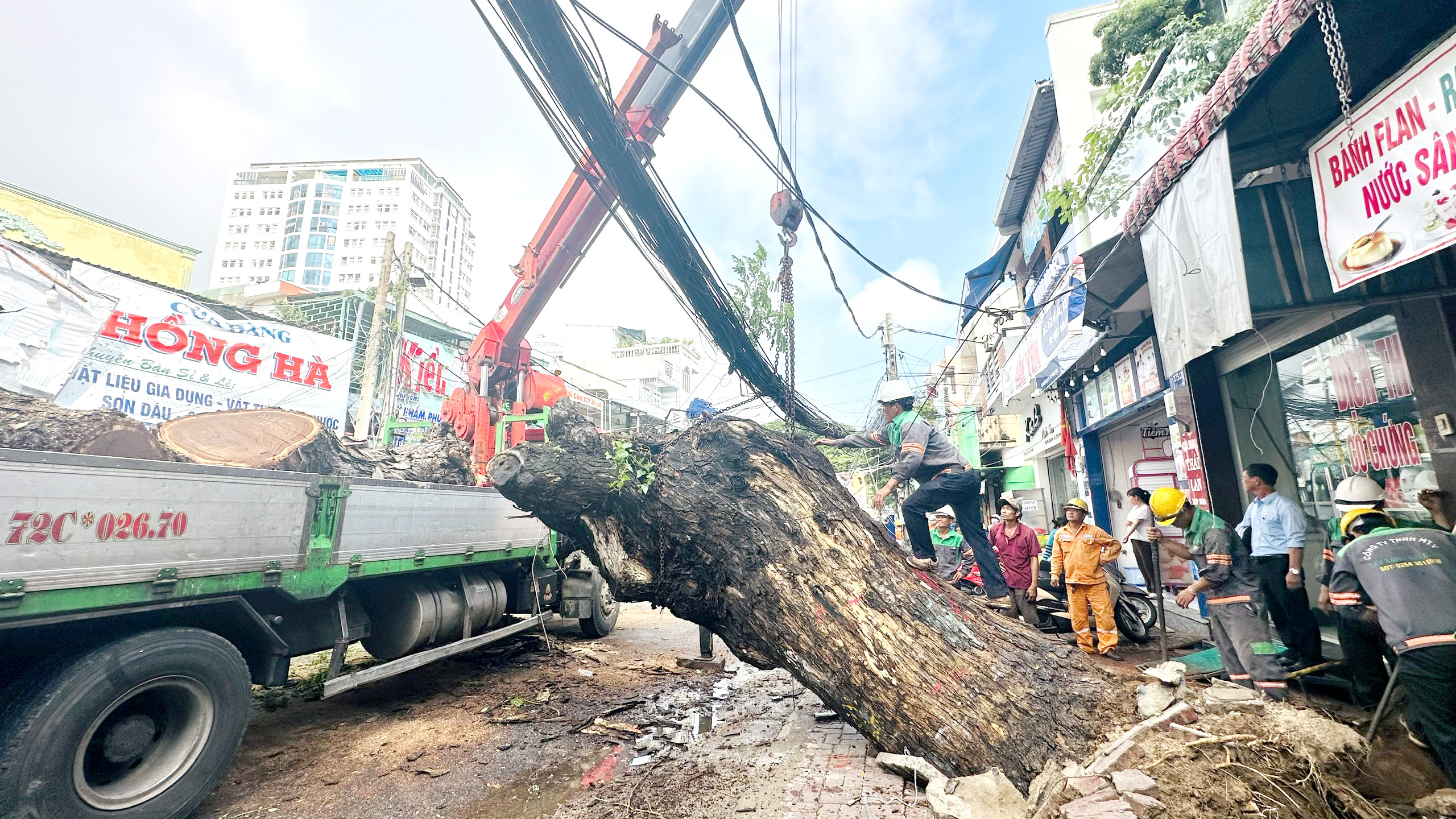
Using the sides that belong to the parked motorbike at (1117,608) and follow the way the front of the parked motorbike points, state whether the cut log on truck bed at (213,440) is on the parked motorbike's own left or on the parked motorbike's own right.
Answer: on the parked motorbike's own right

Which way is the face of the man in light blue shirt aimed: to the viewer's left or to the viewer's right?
to the viewer's left

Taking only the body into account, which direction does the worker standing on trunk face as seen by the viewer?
to the viewer's left

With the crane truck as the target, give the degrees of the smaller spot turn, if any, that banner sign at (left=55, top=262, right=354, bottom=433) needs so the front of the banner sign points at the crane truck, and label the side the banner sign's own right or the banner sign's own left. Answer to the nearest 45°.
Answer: approximately 45° to the banner sign's own right

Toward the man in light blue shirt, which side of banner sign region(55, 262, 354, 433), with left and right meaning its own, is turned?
front

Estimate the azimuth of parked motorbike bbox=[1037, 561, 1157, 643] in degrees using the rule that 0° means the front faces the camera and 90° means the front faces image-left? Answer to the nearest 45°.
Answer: approximately 315°

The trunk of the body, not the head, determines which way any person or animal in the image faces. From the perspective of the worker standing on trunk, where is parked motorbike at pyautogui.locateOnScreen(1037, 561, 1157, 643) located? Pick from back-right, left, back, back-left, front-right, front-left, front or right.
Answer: back-right

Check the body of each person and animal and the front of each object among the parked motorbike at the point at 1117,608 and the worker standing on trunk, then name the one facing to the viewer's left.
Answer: the worker standing on trunk

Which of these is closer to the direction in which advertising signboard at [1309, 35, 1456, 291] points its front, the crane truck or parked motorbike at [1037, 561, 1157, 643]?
the crane truck

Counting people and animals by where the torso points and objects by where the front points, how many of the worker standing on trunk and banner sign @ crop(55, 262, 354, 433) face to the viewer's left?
1

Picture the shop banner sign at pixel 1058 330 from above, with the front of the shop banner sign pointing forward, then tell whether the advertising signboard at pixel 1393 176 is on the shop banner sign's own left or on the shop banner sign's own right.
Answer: on the shop banner sign's own left

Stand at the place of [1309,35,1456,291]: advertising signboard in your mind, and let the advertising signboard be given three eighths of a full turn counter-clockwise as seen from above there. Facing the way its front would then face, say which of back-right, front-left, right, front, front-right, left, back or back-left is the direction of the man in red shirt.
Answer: back-left

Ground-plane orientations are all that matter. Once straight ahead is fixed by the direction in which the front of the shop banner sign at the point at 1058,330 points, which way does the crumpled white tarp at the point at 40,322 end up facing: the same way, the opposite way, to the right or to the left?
the opposite way

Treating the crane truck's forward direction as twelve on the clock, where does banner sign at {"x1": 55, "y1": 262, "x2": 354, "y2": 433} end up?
The banner sign is roughly at 10 o'clock from the crane truck.

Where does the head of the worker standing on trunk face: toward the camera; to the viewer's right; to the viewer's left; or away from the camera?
to the viewer's left
